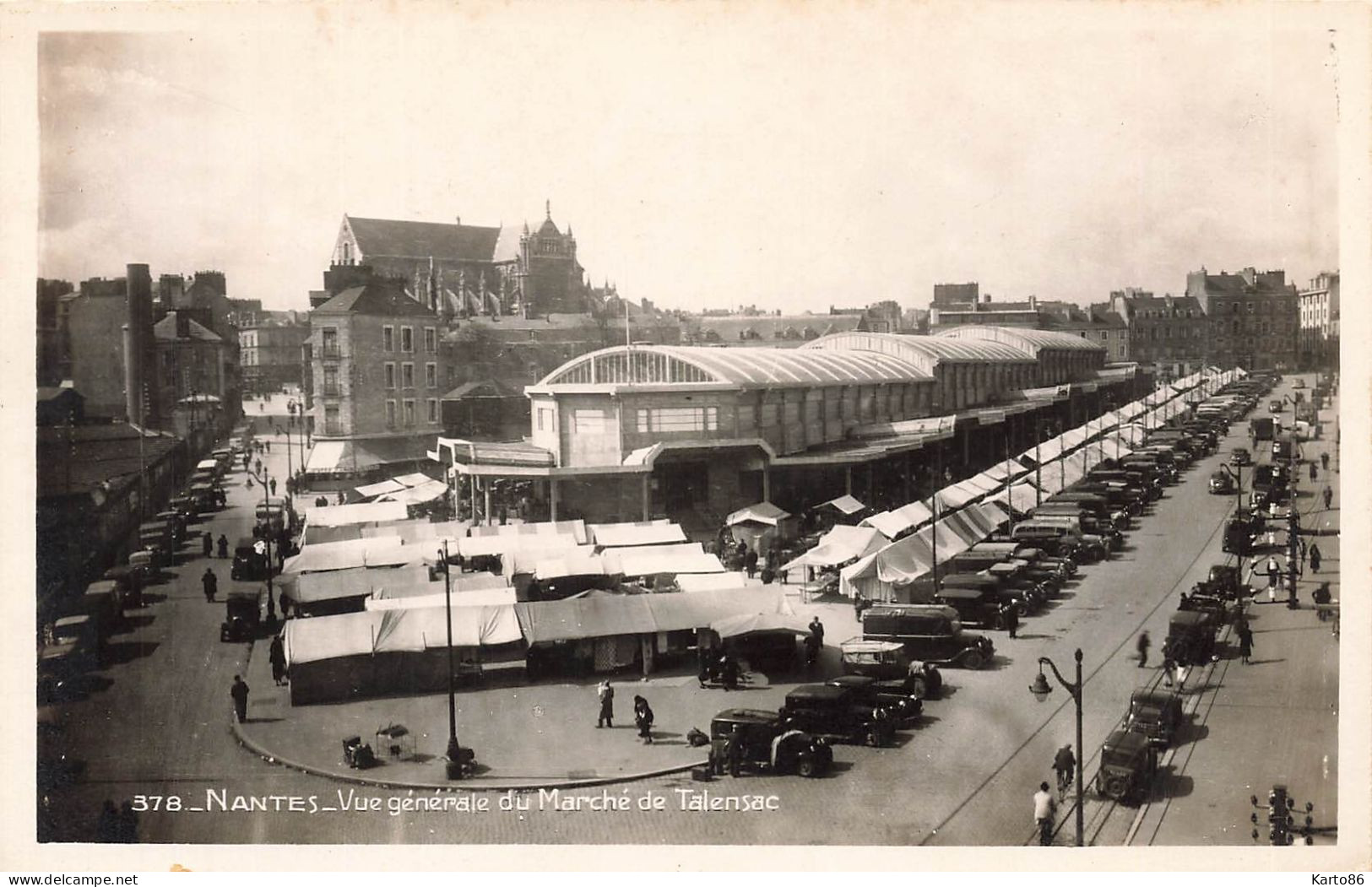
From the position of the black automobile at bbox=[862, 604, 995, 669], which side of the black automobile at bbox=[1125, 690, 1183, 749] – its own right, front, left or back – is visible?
right

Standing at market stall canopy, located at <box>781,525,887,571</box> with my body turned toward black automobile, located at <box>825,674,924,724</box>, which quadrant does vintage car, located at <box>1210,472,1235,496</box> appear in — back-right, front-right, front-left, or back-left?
back-left

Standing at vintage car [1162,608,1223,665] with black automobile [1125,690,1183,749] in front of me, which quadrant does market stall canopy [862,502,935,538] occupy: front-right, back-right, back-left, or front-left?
back-right

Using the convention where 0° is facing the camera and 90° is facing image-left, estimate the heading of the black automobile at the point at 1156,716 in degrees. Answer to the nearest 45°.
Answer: approximately 45°
